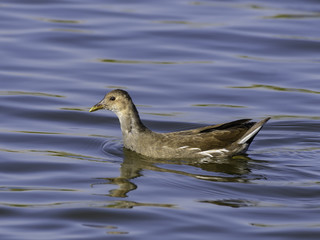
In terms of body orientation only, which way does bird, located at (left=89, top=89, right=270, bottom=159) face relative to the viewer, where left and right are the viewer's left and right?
facing to the left of the viewer
